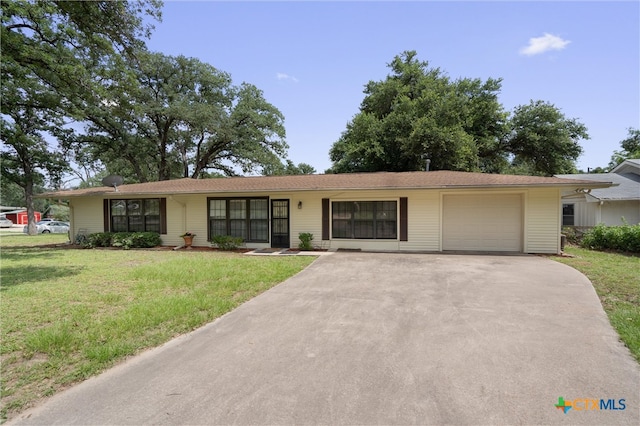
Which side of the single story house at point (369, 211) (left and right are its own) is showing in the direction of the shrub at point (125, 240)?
right

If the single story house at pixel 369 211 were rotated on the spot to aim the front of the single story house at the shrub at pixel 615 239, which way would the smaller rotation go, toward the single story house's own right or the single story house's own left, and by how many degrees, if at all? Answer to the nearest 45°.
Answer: approximately 90° to the single story house's own left

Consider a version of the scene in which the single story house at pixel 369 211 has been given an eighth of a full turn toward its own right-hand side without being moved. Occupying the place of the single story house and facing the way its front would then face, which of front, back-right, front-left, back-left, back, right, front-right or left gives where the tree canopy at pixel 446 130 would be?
back

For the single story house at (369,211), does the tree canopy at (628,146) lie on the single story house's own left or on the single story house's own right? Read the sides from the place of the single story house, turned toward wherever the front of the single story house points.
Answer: on the single story house's own left

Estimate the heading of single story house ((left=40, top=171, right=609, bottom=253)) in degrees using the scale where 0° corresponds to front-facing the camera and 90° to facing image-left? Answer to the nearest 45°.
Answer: approximately 0°

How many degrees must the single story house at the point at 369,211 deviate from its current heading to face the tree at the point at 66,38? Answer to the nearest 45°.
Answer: approximately 90° to its right
